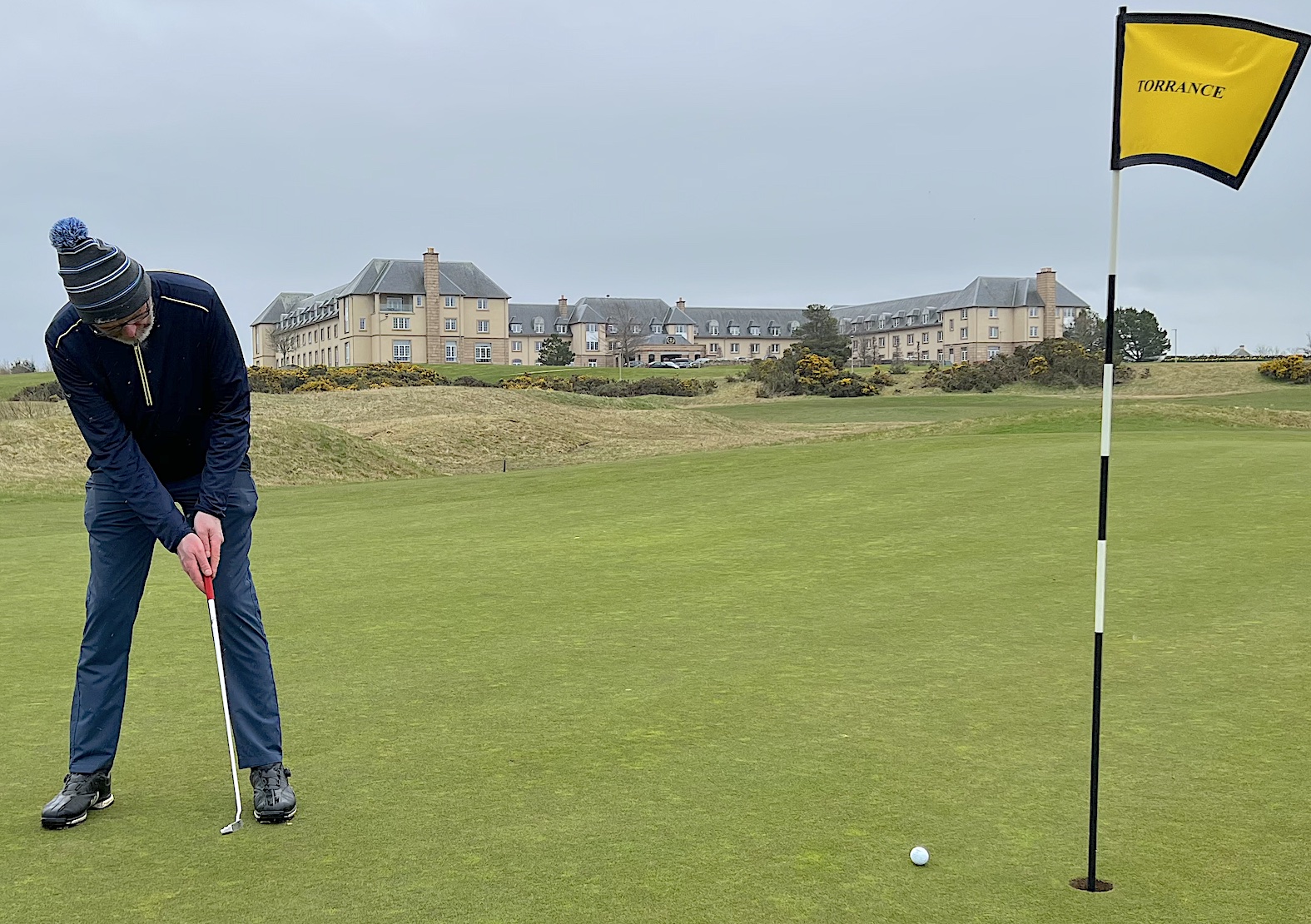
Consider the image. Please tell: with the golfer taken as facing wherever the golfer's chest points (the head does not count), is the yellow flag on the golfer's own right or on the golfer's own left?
on the golfer's own left

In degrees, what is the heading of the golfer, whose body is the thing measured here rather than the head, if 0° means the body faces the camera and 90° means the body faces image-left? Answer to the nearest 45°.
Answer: approximately 0°

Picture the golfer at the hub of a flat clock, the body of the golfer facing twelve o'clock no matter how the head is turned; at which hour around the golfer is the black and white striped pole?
The black and white striped pole is roughly at 10 o'clock from the golfer.
